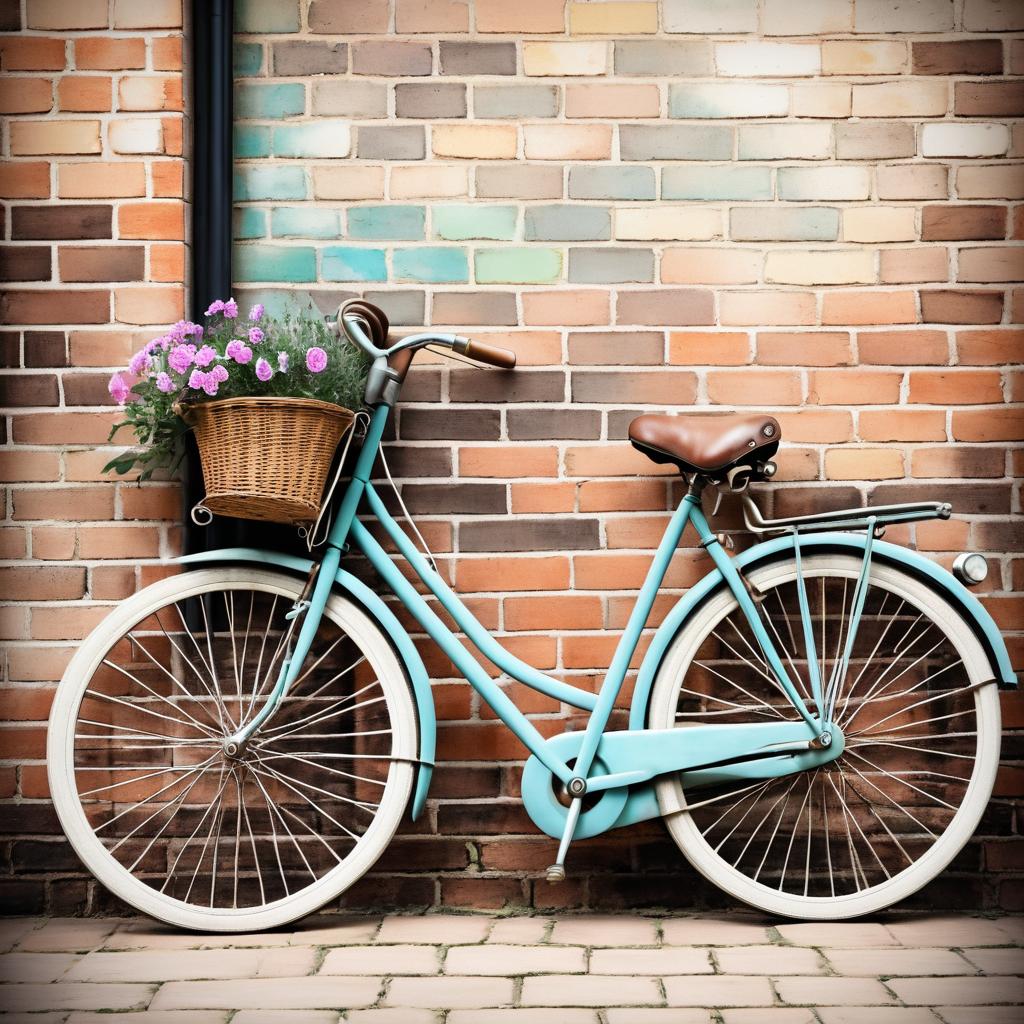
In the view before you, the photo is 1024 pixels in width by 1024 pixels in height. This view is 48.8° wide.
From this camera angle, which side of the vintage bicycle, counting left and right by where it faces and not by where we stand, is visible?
left
